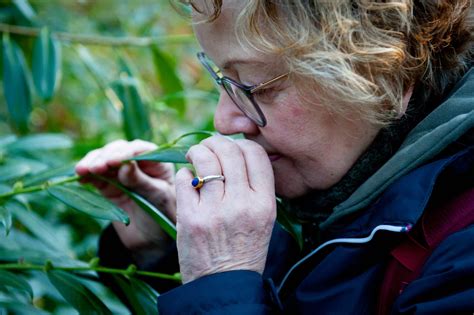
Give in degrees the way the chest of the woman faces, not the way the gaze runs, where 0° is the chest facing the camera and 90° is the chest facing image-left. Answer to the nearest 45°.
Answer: approximately 90°

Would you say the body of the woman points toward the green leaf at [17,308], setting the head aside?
yes

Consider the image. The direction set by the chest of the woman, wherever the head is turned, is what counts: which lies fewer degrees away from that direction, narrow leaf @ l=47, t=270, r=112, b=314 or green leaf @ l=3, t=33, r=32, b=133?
the narrow leaf

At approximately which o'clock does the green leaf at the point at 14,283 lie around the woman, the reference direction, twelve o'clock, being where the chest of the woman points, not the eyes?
The green leaf is roughly at 12 o'clock from the woman.

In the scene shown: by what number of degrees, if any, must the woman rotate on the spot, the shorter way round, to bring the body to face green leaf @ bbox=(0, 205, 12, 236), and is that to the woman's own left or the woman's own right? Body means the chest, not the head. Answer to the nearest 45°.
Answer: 0° — they already face it

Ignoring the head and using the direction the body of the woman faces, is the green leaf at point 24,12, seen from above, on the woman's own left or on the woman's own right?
on the woman's own right

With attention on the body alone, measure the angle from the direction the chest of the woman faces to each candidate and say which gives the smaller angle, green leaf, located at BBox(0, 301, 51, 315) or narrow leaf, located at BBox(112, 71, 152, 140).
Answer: the green leaf

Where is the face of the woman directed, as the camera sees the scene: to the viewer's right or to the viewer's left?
to the viewer's left
